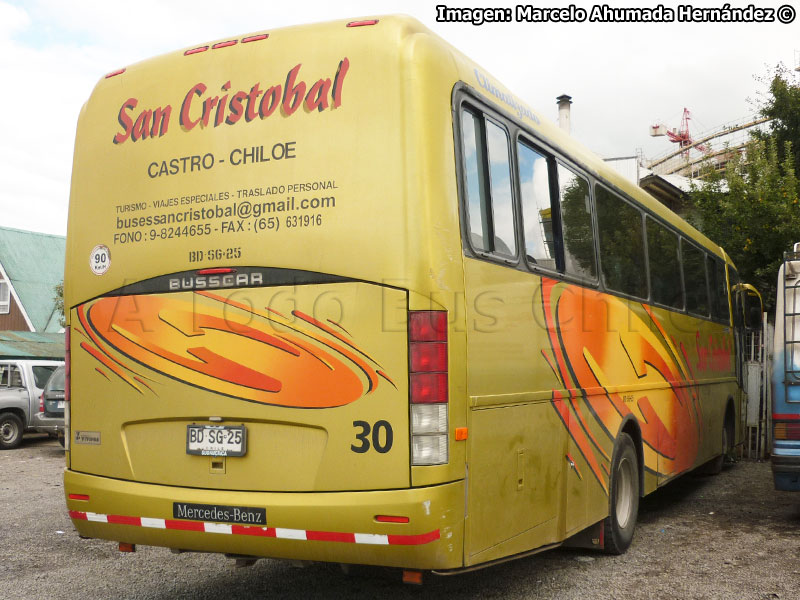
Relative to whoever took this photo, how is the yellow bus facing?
facing away from the viewer and to the right of the viewer

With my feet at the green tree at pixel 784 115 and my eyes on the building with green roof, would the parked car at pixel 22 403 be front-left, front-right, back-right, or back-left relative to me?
front-left

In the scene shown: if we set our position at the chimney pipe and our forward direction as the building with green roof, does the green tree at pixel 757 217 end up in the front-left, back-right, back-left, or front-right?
back-left

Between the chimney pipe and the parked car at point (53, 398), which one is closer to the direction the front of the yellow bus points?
the chimney pipe

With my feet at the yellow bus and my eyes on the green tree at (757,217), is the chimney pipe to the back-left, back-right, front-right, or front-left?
front-left

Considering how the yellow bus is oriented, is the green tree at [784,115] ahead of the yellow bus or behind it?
ahead

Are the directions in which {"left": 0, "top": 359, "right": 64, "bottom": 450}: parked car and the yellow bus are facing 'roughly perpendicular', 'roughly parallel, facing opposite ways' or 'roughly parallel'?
roughly perpendicular

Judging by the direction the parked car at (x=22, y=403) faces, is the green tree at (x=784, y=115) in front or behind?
behind

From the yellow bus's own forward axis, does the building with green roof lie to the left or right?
on its left
